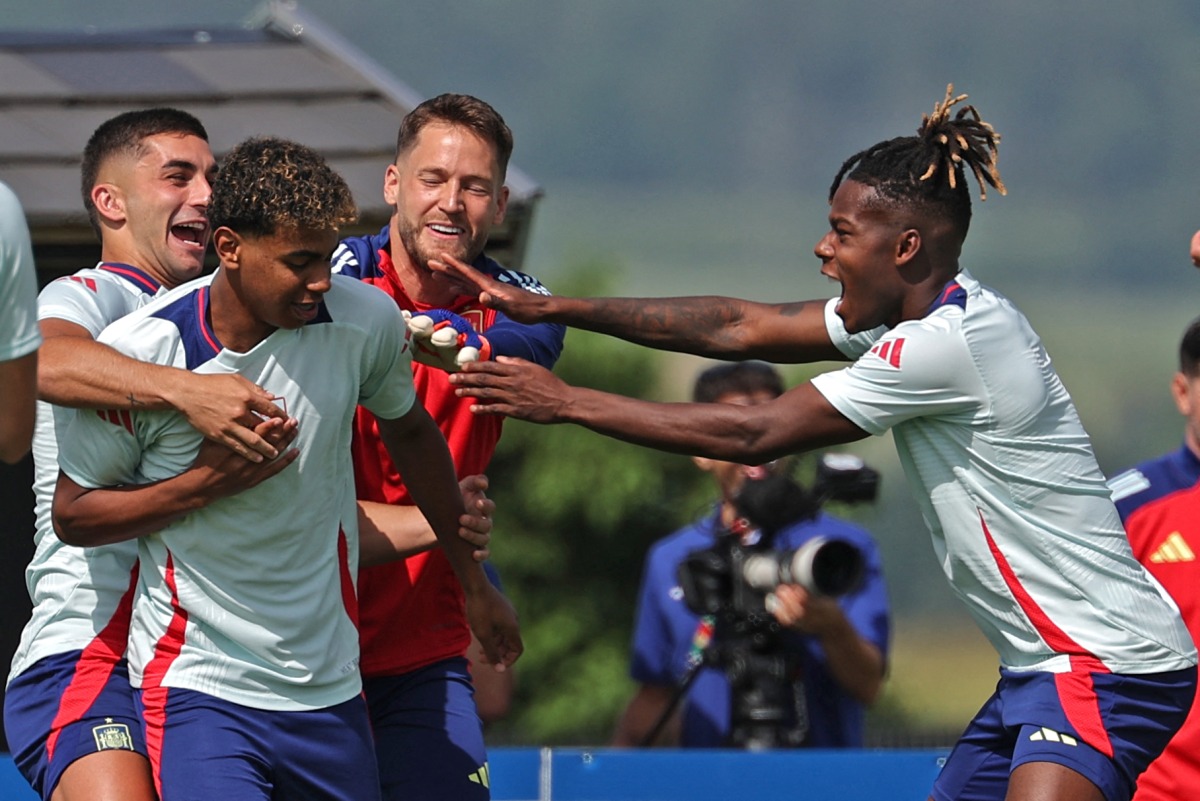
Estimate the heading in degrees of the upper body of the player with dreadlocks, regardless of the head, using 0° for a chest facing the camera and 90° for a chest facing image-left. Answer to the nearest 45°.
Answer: approximately 90°

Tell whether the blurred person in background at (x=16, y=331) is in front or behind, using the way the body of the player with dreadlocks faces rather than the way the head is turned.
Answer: in front

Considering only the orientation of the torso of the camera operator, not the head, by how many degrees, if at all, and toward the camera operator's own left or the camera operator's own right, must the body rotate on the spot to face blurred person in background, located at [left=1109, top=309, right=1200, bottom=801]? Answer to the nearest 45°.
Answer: approximately 45° to the camera operator's own left

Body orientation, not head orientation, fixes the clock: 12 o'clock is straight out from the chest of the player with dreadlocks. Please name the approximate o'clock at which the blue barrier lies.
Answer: The blue barrier is roughly at 2 o'clock from the player with dreadlocks.

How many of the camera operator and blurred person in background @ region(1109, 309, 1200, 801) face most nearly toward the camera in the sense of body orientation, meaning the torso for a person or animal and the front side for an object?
2

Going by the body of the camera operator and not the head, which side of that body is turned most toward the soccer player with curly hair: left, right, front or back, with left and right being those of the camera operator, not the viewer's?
front

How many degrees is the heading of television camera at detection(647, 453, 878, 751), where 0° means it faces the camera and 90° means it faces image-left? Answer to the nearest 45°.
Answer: approximately 315°

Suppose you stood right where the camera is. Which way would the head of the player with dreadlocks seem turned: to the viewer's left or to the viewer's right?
to the viewer's left

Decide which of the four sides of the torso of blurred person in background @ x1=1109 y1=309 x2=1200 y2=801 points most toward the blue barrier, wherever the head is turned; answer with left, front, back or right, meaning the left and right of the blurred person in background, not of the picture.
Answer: right

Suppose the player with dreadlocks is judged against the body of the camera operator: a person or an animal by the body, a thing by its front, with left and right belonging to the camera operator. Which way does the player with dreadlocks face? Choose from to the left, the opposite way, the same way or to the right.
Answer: to the right

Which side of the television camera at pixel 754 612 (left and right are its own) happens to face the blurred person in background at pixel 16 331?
right

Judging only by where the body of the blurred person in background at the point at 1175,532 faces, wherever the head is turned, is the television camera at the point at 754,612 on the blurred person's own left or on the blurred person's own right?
on the blurred person's own right

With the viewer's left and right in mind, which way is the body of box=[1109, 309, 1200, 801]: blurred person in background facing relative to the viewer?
facing the viewer

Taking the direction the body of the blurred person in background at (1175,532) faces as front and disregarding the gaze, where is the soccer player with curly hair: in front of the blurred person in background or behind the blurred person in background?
in front
